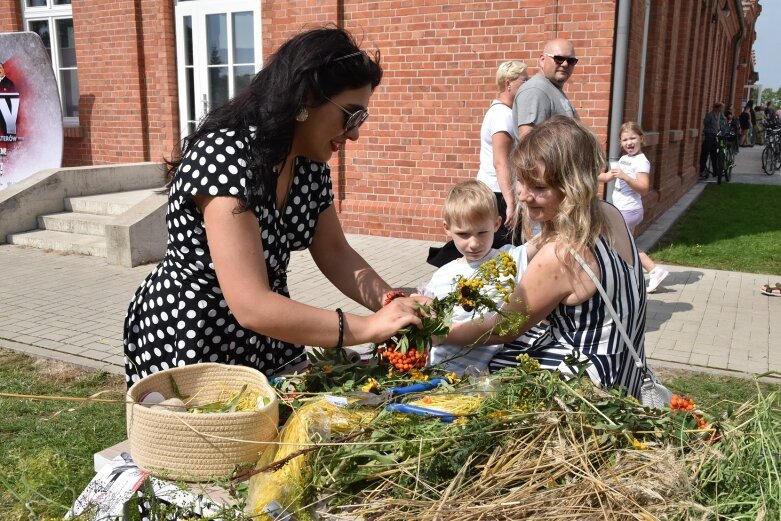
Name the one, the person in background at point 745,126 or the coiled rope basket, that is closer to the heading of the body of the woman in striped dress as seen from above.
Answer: the coiled rope basket

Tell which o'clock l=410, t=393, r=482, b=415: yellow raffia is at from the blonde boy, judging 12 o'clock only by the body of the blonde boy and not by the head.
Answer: The yellow raffia is roughly at 12 o'clock from the blonde boy.

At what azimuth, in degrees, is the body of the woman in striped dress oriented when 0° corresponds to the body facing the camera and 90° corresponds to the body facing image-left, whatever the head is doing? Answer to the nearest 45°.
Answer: approximately 90°

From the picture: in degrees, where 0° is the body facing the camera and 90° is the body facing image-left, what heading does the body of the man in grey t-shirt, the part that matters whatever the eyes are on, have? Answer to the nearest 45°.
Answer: approximately 315°

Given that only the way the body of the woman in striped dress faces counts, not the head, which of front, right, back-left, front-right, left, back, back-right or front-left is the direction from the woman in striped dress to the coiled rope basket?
front-left

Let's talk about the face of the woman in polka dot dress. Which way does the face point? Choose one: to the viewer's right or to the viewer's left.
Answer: to the viewer's right

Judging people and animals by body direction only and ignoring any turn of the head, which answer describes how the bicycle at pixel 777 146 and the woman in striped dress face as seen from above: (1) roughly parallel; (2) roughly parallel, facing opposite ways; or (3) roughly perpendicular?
roughly perpendicular

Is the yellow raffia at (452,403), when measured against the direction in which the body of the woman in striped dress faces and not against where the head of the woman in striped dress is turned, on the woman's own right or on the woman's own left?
on the woman's own left

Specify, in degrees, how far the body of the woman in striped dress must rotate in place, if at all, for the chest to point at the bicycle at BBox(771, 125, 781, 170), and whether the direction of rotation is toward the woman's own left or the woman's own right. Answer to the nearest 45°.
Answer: approximately 90° to the woman's own right
